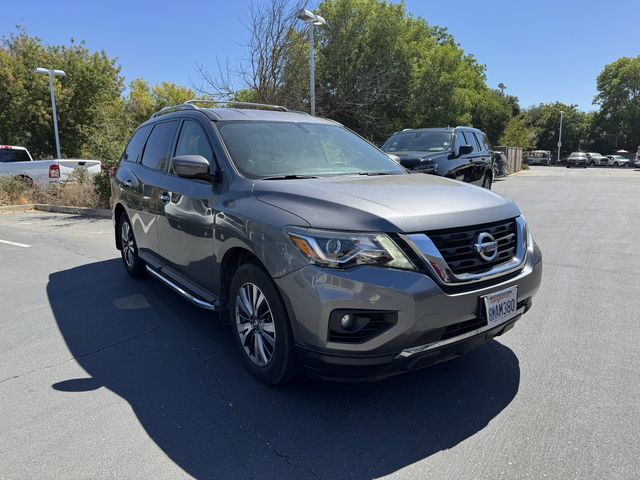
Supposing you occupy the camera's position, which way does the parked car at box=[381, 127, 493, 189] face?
facing the viewer and to the left of the viewer

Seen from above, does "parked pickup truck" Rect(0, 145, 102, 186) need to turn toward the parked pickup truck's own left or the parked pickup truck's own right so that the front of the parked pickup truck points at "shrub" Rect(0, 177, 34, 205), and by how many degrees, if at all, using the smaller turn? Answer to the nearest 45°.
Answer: approximately 90° to the parked pickup truck's own left

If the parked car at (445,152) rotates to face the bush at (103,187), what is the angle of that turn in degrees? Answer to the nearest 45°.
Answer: approximately 45° to its right

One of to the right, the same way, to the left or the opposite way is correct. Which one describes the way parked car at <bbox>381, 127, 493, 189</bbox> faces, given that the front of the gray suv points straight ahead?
to the right

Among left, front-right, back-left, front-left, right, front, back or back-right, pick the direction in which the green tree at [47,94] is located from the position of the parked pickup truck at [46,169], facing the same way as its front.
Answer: front-right

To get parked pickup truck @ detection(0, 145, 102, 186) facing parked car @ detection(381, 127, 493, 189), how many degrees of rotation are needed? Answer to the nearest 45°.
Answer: approximately 180°

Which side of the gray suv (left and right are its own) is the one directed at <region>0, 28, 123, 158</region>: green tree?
back

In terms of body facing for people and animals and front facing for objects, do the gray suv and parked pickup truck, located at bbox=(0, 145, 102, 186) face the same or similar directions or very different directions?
very different directions

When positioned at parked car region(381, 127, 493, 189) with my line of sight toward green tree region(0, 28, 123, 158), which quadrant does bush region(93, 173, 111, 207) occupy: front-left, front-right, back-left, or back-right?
front-left

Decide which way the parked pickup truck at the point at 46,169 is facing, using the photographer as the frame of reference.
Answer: facing away from the viewer and to the left of the viewer

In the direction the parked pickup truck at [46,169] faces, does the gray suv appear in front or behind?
behind

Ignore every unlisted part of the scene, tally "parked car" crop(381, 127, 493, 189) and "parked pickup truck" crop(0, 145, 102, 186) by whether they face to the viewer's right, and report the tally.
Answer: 0

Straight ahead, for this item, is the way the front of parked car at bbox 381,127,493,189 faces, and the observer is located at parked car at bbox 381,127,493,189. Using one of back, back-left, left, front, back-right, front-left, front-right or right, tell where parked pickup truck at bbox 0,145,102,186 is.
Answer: front-right

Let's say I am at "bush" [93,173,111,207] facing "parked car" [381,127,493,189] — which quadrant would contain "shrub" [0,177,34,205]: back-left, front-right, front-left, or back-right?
back-left

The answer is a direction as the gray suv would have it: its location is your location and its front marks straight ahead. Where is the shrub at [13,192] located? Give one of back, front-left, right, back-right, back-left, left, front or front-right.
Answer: back

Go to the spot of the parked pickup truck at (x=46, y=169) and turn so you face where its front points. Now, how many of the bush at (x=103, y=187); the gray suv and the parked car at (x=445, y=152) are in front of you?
0

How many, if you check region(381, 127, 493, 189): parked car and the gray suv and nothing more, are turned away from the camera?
0

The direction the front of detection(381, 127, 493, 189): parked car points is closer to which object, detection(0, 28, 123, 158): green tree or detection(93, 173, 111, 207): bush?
the bush
